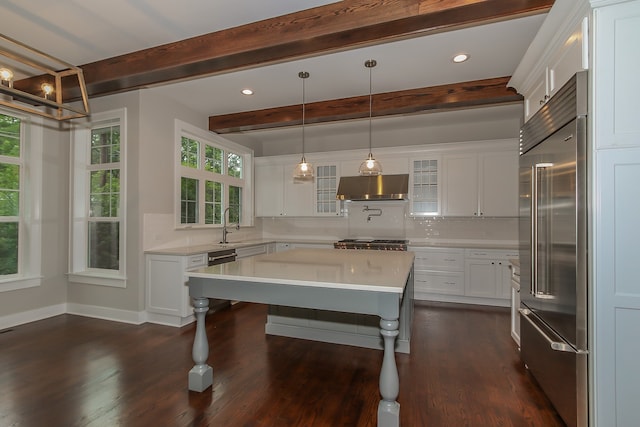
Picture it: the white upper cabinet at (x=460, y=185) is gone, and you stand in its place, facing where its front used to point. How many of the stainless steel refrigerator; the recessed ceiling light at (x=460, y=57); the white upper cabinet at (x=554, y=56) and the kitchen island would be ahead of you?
4

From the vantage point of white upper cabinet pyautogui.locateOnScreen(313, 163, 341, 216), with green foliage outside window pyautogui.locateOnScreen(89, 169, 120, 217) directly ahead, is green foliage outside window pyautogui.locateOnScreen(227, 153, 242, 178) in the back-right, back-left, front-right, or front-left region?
front-right

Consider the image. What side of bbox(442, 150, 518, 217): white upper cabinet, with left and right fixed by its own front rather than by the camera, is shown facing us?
front

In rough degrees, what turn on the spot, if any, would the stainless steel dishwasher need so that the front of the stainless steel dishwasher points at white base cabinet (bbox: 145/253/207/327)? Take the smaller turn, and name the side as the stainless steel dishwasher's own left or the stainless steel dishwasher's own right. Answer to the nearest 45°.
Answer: approximately 90° to the stainless steel dishwasher's own right

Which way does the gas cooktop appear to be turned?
toward the camera

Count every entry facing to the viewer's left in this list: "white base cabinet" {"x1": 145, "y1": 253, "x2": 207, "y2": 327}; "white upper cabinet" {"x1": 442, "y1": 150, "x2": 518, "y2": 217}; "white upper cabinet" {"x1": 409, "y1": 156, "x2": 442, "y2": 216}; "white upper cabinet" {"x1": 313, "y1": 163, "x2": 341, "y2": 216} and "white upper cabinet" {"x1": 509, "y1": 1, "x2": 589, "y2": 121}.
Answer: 1

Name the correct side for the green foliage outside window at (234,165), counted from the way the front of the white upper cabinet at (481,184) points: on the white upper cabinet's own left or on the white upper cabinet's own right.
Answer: on the white upper cabinet's own right

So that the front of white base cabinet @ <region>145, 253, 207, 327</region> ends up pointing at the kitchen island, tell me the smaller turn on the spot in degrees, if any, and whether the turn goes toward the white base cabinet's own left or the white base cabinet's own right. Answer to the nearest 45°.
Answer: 0° — it already faces it

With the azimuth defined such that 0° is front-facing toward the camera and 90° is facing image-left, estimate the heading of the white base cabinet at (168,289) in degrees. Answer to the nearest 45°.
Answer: approximately 315°

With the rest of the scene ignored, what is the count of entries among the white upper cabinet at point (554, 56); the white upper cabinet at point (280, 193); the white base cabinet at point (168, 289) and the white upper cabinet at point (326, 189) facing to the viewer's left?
1

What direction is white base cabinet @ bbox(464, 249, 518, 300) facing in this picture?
toward the camera

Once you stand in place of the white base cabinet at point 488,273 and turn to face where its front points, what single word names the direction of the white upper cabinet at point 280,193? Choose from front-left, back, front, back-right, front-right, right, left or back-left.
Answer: right

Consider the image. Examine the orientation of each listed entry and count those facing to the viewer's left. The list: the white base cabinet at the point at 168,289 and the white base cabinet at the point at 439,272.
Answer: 0

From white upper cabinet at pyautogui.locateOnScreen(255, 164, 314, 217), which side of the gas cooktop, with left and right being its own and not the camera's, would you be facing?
right

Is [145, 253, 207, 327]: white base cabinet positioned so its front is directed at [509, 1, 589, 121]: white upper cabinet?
yes

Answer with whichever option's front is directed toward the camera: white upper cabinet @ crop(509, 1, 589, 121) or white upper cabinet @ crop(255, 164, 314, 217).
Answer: white upper cabinet @ crop(255, 164, 314, 217)

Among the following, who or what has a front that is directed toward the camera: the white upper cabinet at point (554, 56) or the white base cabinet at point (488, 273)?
the white base cabinet

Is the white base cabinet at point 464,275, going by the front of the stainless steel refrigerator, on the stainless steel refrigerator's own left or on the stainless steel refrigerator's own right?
on the stainless steel refrigerator's own right
